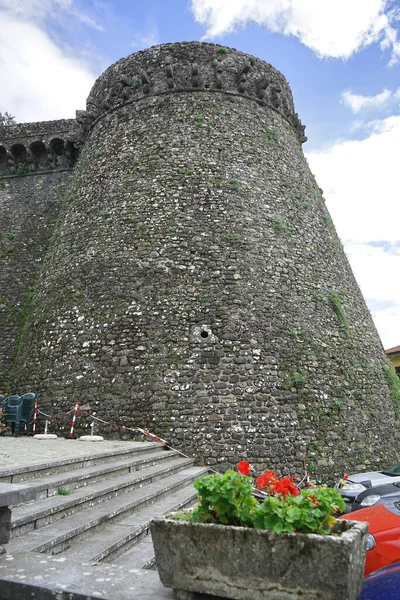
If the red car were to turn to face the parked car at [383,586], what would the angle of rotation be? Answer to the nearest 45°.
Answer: approximately 45° to its left

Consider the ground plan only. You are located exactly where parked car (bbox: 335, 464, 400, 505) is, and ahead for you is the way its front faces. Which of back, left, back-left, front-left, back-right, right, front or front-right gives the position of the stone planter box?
front-left

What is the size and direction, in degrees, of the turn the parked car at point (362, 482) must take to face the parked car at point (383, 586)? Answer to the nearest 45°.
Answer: approximately 45° to its left

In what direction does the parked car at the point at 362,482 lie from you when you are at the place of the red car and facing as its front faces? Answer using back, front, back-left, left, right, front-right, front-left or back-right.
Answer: back-right

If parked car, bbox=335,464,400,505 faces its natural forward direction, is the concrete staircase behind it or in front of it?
in front

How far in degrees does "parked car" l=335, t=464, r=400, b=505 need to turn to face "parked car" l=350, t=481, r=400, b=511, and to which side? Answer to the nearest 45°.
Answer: approximately 45° to its left

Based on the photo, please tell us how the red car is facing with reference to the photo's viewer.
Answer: facing the viewer and to the left of the viewer

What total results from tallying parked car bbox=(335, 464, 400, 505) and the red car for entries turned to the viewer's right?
0

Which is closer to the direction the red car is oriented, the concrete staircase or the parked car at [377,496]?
the concrete staircase

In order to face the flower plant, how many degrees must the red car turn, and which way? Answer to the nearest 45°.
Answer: approximately 45° to its left

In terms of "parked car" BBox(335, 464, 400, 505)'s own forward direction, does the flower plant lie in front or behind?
in front

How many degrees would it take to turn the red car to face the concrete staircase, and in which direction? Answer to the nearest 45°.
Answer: approximately 45° to its right

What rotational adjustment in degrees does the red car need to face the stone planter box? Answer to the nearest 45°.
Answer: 0° — it already faces it

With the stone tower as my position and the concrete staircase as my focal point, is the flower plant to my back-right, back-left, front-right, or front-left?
front-left
